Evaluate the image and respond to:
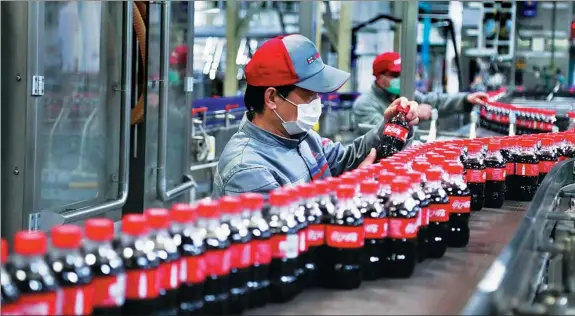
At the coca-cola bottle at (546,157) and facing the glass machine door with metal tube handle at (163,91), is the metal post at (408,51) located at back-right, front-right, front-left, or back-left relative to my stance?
front-right

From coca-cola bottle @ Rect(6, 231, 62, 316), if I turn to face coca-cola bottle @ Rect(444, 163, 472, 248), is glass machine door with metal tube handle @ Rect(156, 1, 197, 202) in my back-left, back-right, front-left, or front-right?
front-left

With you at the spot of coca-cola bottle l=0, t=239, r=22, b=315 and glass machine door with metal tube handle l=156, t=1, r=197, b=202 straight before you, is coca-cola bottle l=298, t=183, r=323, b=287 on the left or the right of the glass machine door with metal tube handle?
right

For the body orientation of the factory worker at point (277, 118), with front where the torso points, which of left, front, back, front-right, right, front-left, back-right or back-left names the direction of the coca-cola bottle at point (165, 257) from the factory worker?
front-right

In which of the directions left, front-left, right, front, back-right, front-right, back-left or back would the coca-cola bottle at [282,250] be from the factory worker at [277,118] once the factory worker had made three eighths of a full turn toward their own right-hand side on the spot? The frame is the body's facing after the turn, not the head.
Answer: left

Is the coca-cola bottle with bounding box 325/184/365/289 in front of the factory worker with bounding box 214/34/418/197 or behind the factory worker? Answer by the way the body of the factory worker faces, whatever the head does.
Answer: in front

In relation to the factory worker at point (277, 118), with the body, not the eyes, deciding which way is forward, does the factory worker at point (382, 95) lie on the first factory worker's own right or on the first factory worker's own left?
on the first factory worker's own left

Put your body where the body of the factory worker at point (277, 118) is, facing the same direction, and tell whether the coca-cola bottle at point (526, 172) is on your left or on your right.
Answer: on your left

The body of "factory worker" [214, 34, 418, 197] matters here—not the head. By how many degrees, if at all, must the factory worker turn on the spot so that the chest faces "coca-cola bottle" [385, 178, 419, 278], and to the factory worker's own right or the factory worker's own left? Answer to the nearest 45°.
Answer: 0° — they already face it

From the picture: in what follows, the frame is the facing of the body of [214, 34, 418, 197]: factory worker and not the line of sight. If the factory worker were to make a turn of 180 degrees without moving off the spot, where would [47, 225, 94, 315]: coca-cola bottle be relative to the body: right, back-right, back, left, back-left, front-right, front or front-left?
back-left

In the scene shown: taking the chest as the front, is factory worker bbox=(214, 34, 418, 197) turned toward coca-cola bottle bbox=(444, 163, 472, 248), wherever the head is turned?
yes

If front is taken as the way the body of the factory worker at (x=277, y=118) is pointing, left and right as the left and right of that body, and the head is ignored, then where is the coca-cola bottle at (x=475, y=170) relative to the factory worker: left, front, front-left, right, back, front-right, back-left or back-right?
front-left

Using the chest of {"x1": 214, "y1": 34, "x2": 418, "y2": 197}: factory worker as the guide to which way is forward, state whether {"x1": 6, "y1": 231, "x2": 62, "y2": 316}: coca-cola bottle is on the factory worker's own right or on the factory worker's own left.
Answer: on the factory worker's own right

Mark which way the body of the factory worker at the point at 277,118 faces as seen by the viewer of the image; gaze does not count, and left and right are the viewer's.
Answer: facing the viewer and to the right of the viewer

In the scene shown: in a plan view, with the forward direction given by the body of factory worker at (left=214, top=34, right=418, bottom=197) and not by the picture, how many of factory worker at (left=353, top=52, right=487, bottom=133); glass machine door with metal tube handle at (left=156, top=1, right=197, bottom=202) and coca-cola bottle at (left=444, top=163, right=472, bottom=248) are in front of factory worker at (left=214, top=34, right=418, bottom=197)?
1

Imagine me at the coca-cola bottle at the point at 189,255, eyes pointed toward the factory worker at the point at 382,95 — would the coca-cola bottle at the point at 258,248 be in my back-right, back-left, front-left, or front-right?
front-right
